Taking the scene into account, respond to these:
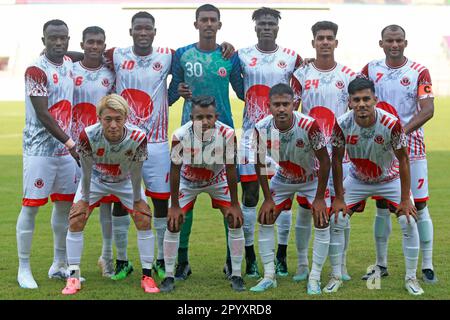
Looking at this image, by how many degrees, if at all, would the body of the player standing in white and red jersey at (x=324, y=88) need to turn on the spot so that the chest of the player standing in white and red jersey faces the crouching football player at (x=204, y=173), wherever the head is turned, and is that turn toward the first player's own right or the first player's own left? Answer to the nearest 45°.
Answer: approximately 45° to the first player's own right

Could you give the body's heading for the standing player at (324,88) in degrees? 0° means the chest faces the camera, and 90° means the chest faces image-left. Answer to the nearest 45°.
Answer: approximately 0°

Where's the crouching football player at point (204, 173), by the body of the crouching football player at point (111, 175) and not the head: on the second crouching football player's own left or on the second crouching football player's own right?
on the second crouching football player's own left
